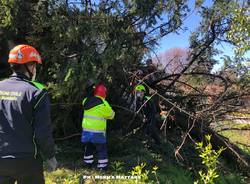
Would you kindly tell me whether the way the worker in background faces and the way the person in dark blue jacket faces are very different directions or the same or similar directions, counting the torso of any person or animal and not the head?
very different directions

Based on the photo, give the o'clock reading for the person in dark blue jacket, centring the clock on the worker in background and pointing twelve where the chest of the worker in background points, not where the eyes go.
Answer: The person in dark blue jacket is roughly at 11 o'clock from the worker in background.

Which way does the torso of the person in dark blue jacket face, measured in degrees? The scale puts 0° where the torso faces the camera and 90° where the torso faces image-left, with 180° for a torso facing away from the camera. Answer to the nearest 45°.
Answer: approximately 225°

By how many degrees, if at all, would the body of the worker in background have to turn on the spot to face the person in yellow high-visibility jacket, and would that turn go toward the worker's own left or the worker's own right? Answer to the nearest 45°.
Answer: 0° — they already face them

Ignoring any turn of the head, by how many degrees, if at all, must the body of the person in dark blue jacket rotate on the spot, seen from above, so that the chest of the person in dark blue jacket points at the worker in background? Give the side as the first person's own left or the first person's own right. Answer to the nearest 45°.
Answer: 0° — they already face them

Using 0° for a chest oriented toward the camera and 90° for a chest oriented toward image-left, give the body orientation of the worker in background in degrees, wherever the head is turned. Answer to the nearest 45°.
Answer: approximately 45°
